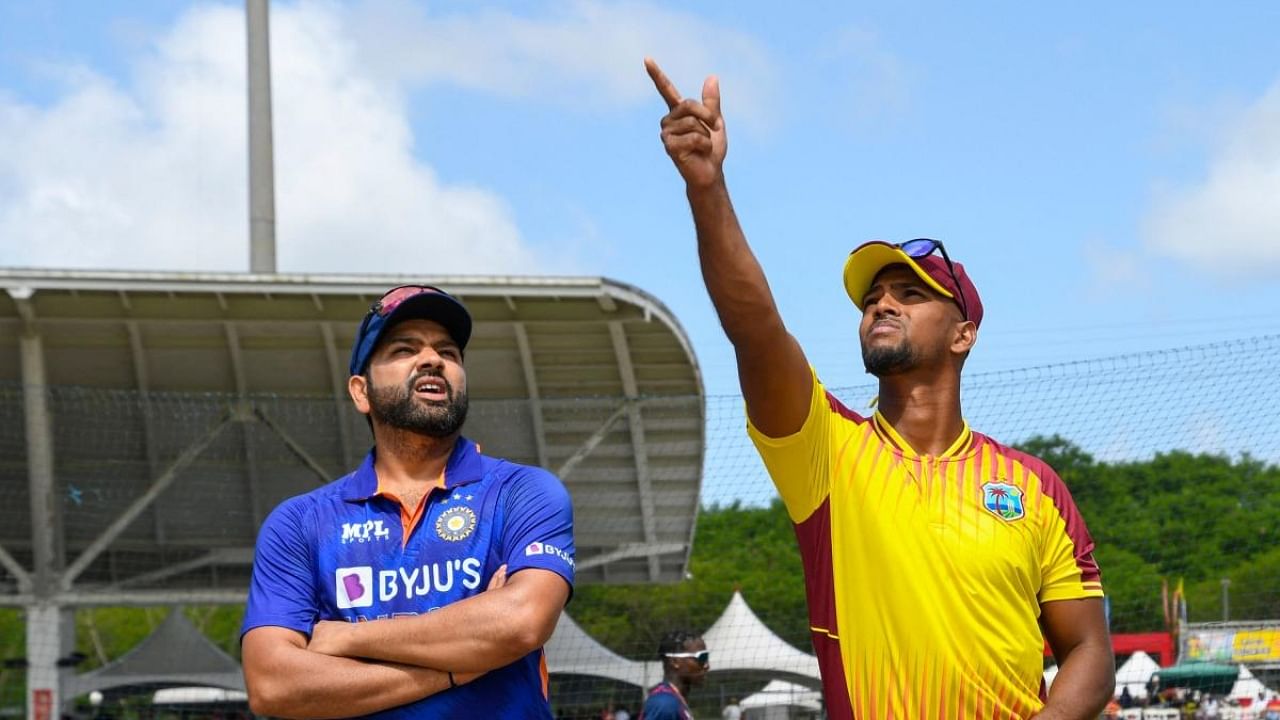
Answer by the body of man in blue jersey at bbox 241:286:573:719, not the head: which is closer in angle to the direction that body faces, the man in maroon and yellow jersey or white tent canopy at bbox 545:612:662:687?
the man in maroon and yellow jersey

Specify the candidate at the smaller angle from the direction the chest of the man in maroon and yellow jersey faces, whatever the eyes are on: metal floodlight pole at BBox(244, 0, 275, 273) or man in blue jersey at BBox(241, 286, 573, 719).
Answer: the man in blue jersey

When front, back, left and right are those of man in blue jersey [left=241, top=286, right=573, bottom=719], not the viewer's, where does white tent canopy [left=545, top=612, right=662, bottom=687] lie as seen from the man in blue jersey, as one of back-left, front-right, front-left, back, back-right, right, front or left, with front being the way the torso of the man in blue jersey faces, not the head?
back

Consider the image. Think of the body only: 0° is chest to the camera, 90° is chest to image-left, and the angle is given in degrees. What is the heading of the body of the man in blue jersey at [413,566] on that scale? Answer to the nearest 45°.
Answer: approximately 0°

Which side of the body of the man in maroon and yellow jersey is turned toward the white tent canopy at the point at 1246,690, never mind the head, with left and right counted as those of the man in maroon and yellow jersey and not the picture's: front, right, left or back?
back

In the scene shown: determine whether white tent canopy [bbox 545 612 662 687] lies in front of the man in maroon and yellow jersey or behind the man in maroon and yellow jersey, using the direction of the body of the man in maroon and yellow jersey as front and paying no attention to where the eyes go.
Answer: behind

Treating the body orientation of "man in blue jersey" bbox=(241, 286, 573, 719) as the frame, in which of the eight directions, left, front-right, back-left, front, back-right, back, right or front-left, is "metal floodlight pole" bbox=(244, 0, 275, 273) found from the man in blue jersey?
back

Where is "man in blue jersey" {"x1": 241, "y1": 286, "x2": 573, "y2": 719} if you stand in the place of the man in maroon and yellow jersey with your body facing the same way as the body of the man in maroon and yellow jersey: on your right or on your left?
on your right
